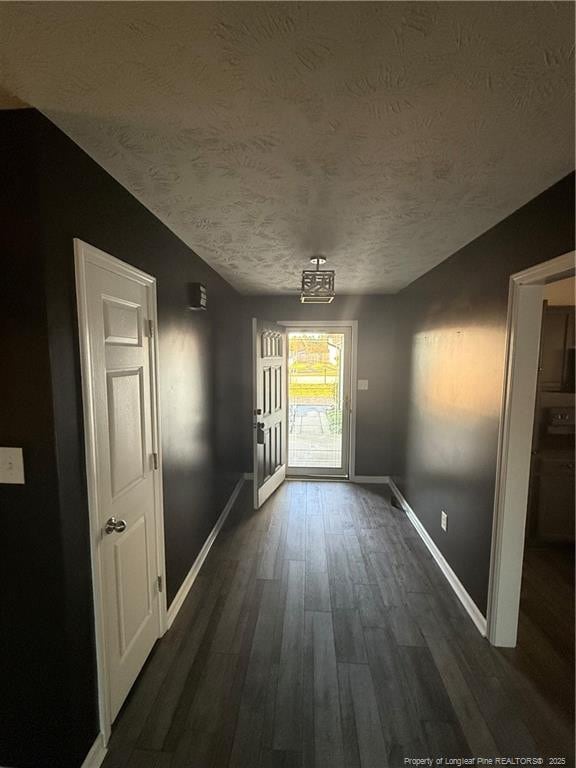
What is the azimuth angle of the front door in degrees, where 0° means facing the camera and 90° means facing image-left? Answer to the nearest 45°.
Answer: approximately 315°

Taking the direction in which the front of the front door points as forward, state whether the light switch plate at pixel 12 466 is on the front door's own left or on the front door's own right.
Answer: on the front door's own right

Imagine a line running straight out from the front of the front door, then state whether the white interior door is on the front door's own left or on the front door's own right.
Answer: on the front door's own right
